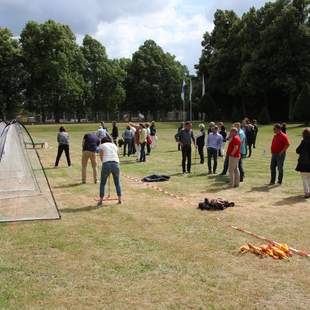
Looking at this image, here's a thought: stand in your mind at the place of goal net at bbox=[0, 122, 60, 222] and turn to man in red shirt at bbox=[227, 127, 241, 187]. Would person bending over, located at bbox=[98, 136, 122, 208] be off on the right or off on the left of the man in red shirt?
right

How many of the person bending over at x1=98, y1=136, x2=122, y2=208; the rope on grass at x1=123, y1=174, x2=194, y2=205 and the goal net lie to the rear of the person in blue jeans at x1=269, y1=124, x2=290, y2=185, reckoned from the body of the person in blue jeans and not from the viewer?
0

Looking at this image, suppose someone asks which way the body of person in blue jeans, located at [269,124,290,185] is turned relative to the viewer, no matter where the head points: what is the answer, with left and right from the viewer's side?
facing the viewer and to the left of the viewer

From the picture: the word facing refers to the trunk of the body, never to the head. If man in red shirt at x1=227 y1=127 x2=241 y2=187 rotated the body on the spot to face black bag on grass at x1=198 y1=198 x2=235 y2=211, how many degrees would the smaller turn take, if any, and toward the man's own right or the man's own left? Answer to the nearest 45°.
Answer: approximately 90° to the man's own left

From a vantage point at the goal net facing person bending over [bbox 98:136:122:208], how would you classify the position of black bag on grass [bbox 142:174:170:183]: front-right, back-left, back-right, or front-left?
front-left

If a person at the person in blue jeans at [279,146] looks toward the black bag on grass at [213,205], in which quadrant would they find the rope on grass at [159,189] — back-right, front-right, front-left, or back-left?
front-right

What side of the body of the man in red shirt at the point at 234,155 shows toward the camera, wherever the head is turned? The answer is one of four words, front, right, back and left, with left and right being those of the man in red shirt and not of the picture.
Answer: left

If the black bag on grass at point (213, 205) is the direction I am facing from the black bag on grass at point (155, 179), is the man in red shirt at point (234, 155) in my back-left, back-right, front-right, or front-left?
front-left

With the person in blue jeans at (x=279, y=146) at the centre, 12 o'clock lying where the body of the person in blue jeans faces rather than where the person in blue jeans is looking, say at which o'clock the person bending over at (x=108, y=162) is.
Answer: The person bending over is roughly at 12 o'clock from the person in blue jeans.

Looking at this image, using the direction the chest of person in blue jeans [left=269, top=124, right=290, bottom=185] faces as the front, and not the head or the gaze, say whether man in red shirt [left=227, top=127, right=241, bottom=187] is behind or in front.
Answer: in front

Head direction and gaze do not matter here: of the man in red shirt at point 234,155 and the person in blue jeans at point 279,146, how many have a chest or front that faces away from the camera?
0

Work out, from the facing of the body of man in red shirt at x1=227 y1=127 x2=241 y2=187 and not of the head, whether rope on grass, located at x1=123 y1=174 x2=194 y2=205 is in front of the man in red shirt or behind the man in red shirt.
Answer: in front

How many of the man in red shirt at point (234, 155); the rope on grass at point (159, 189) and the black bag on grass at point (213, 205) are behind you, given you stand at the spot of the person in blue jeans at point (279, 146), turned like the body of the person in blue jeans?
0

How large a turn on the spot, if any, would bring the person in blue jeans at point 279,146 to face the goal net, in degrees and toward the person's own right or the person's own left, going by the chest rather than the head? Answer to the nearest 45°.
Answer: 0° — they already face it

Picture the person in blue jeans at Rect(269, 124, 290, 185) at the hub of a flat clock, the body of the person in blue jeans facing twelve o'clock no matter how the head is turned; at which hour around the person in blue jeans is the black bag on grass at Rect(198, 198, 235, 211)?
The black bag on grass is roughly at 11 o'clock from the person in blue jeans.
